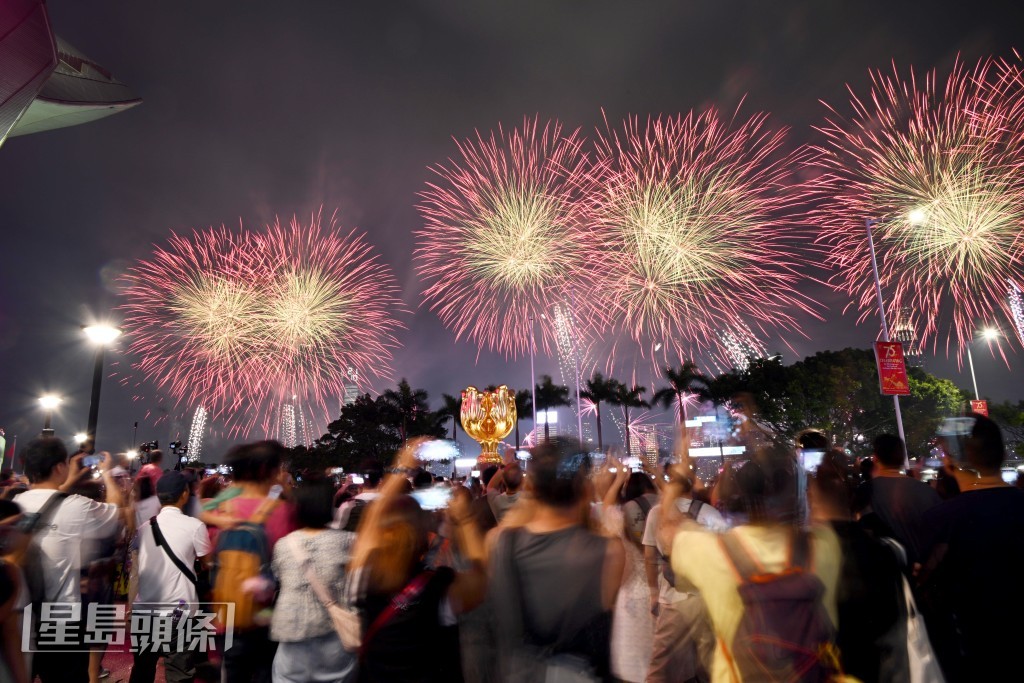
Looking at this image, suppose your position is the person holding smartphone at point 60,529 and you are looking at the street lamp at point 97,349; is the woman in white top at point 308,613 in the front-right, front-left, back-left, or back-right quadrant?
back-right

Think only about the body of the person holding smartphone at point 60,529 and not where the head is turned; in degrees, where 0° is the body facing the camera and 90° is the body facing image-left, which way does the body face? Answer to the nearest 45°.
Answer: approximately 225°

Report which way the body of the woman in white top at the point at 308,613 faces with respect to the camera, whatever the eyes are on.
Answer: away from the camera

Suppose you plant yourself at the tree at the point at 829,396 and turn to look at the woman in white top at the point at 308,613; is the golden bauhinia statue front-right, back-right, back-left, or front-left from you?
front-right

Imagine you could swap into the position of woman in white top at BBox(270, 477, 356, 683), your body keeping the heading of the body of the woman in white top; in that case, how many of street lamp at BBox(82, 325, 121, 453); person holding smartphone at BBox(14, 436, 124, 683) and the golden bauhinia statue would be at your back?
0

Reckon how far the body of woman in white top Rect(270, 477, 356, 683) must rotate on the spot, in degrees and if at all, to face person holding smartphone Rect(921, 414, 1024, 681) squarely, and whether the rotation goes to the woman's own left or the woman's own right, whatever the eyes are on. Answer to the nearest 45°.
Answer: approximately 90° to the woman's own right

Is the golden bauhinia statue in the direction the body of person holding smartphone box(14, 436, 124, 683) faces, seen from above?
yes

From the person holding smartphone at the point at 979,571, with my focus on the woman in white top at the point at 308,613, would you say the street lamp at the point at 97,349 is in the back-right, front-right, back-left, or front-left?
front-right

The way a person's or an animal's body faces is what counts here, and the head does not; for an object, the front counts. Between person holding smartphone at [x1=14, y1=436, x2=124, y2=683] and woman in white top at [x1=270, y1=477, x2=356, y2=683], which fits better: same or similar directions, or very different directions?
same or similar directions

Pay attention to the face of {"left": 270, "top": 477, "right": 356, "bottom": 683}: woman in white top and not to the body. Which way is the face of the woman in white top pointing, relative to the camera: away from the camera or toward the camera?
away from the camera

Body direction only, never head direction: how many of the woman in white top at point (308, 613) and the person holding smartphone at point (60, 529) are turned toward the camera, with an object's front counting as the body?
0

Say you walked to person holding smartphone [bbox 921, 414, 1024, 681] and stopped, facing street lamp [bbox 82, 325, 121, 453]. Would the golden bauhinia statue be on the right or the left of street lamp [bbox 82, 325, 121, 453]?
right

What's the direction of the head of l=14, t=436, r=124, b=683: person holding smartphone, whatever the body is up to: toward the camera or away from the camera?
away from the camera

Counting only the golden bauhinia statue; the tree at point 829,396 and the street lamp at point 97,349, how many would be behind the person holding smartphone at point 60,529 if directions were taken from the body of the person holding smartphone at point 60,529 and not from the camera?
0

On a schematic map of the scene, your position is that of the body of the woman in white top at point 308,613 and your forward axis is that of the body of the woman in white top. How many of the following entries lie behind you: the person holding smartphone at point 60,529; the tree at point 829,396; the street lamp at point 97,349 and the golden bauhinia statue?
0

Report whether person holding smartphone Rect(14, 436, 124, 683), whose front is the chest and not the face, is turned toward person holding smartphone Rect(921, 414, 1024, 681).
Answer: no
